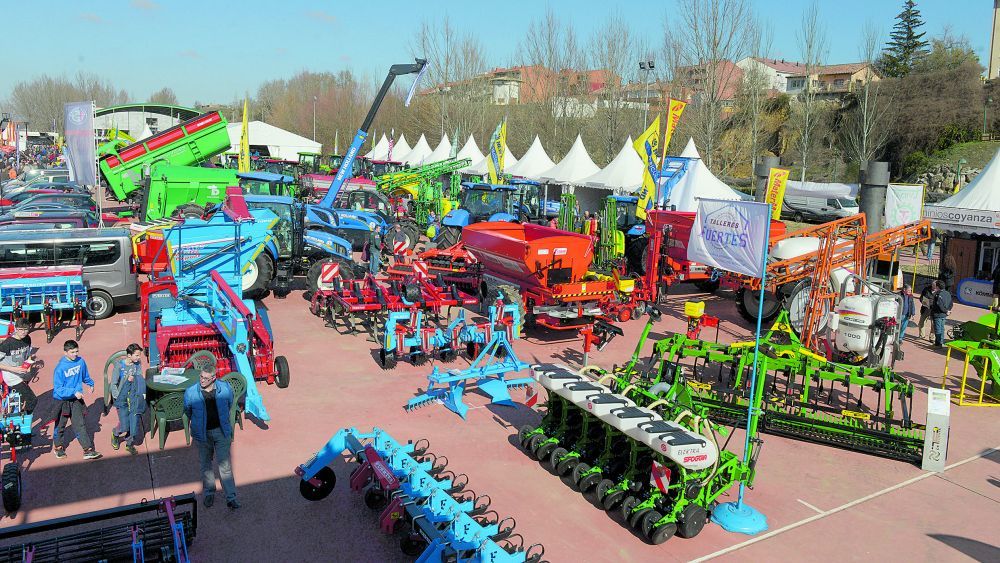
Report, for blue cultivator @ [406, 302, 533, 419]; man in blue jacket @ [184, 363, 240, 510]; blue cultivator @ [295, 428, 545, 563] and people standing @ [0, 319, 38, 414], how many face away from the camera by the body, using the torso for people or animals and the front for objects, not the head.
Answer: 1

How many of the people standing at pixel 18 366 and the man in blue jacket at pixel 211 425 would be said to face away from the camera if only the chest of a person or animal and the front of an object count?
0

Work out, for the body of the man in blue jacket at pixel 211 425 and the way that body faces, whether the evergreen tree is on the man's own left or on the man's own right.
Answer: on the man's own left

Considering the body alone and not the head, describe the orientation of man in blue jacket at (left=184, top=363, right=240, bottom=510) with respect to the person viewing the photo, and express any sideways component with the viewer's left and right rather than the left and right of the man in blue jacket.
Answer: facing the viewer

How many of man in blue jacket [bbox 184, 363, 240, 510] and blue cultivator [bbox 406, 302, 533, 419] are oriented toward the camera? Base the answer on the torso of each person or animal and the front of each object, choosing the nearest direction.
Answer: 1

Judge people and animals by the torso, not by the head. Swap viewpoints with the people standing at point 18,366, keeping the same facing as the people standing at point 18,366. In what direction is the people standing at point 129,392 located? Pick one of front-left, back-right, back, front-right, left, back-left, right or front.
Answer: front

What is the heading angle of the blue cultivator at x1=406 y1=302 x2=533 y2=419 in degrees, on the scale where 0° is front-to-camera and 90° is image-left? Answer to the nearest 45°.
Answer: approximately 180°

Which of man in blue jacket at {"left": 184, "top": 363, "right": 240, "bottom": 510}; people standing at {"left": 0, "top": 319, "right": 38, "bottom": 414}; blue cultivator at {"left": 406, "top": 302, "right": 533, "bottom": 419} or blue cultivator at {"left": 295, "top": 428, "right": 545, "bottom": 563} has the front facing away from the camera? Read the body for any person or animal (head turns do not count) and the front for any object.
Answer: blue cultivator at {"left": 406, "top": 302, "right": 533, "bottom": 419}

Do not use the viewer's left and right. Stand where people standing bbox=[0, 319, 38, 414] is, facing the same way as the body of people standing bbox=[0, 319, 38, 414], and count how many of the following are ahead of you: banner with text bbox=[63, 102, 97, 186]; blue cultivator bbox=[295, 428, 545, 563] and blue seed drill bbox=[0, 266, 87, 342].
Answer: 1

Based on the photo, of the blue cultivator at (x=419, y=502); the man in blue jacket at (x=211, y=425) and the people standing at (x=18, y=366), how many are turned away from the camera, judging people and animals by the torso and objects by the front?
0
